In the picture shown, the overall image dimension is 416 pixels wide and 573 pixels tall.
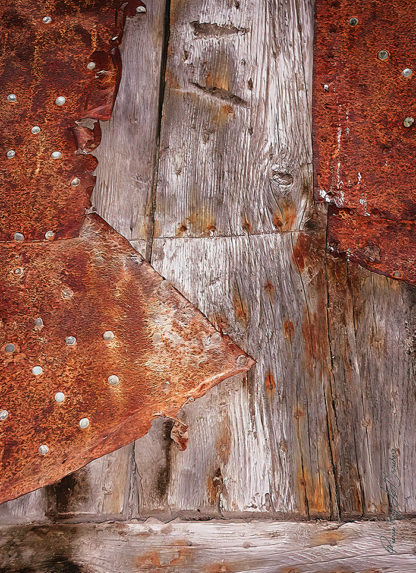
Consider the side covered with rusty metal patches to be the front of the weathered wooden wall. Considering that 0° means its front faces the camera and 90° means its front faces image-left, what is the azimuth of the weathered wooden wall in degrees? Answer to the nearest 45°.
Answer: approximately 0°
